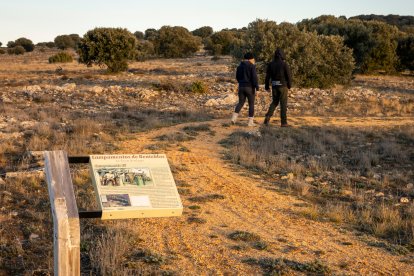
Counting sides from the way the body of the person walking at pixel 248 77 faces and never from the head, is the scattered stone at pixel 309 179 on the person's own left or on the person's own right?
on the person's own right

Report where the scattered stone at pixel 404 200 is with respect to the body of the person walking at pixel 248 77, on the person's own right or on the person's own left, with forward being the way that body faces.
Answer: on the person's own right

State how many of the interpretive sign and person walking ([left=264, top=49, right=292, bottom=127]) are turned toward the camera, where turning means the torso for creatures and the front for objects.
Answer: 1

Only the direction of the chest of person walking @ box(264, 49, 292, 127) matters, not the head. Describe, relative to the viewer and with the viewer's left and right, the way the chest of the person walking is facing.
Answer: facing away from the viewer and to the right of the viewer

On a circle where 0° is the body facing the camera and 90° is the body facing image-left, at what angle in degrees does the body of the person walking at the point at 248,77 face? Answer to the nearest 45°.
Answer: approximately 225°

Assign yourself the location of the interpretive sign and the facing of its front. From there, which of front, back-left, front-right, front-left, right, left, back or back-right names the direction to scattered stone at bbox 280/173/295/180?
back-left

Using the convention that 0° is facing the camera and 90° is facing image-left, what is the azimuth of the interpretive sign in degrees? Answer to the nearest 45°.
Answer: approximately 0°

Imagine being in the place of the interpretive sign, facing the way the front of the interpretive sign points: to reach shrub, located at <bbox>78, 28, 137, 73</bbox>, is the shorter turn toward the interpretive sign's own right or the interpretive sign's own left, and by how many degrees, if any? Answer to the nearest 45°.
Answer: approximately 180°

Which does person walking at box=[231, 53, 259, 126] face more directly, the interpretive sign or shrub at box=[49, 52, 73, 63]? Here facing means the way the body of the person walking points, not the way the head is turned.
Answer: the shrub

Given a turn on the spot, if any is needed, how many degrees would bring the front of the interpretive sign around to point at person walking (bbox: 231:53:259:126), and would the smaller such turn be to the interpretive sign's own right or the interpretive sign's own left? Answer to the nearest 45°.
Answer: approximately 180°

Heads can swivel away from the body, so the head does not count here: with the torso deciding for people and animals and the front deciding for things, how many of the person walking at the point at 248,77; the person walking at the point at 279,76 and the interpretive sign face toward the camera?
1
